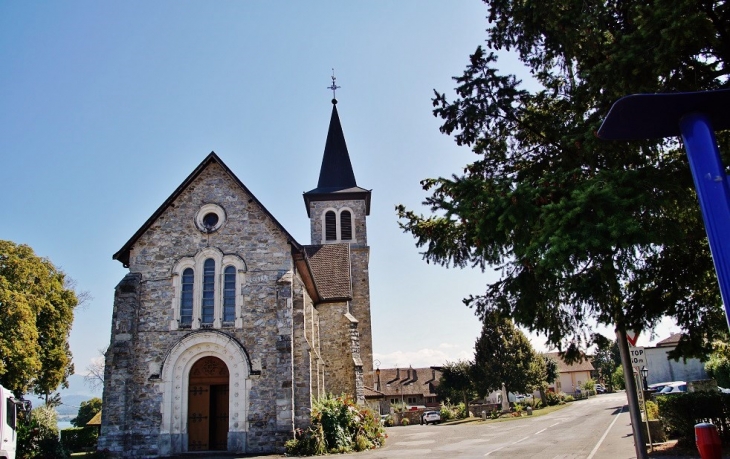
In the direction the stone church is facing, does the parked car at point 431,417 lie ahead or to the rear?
to the rear

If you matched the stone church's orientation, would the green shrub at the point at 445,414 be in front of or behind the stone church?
behind

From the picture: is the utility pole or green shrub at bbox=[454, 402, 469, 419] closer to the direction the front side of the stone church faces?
the utility pole

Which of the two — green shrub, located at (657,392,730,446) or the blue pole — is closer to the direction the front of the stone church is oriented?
the blue pole

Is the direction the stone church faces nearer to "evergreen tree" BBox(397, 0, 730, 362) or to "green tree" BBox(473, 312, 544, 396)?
the evergreen tree

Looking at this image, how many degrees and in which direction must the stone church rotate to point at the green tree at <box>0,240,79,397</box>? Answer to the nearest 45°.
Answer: approximately 135° to its right

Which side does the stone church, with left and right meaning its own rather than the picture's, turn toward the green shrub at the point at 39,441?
right

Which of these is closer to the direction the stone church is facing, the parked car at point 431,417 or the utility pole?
the utility pole

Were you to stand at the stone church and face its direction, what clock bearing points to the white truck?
The white truck is roughly at 1 o'clock from the stone church.

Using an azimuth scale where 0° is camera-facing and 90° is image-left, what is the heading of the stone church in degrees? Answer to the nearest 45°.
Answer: approximately 0°

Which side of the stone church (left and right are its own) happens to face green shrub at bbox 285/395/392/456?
left
